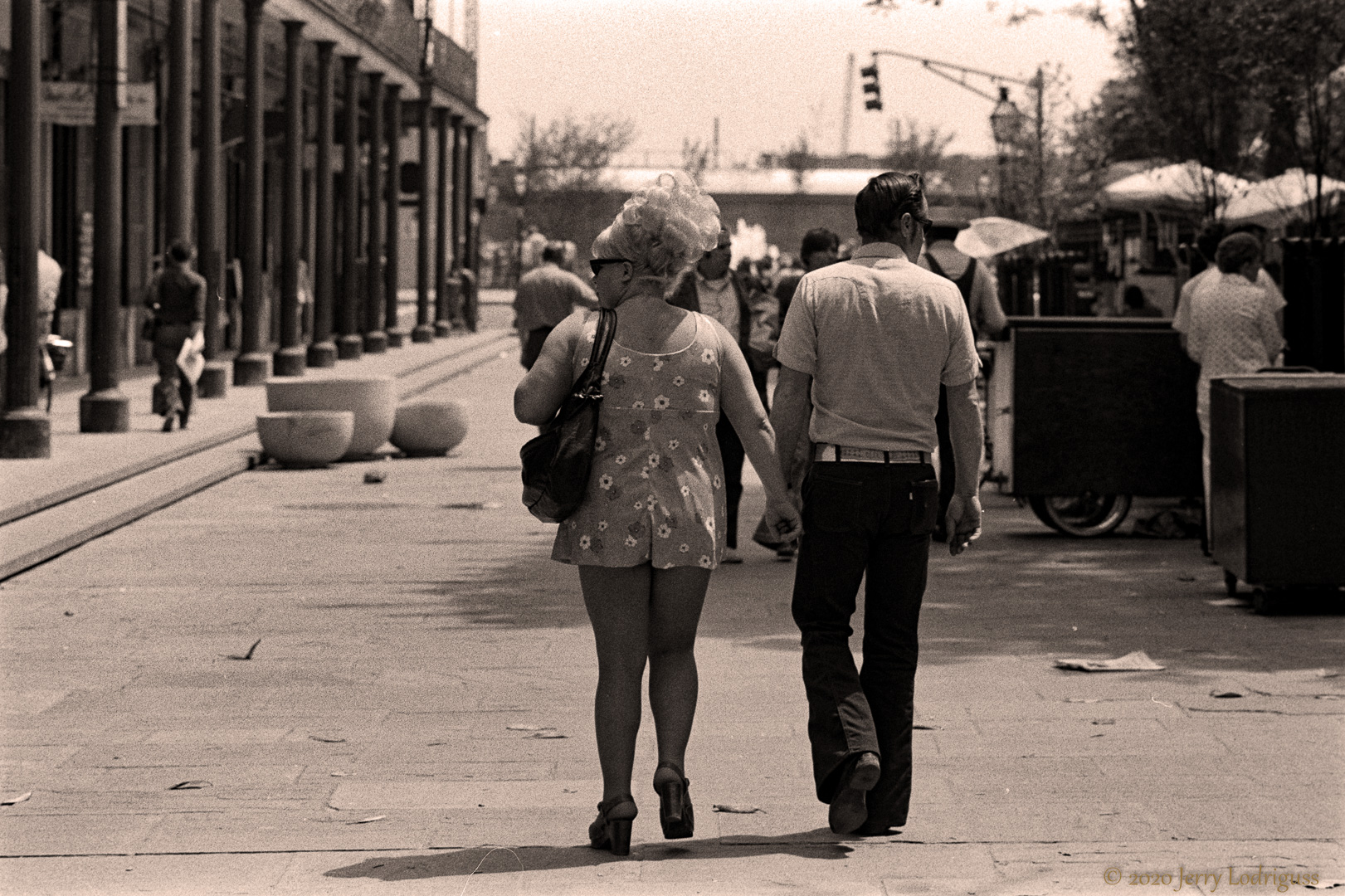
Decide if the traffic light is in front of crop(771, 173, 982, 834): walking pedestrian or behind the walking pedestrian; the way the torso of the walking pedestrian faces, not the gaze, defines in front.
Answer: in front

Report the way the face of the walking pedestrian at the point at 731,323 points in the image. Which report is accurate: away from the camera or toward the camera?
toward the camera

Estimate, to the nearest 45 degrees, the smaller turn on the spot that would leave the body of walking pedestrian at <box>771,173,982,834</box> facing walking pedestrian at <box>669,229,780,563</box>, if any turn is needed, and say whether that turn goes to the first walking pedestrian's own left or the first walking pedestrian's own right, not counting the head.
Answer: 0° — they already face them

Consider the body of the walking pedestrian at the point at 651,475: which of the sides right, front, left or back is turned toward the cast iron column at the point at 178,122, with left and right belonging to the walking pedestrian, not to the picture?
front

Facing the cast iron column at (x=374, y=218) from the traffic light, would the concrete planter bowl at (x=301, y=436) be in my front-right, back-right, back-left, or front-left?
front-left

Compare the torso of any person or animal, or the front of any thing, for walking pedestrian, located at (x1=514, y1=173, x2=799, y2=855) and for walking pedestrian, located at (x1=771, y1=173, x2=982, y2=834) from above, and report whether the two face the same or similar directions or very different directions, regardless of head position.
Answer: same or similar directions

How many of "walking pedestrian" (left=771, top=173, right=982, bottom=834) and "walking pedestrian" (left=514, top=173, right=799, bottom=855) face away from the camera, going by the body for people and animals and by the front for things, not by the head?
2

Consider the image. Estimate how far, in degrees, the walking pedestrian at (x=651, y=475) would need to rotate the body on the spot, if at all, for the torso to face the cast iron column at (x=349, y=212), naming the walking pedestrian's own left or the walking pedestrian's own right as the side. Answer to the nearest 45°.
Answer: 0° — they already face it

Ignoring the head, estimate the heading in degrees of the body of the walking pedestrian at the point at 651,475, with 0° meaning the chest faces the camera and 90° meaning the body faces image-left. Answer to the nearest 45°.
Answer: approximately 180°

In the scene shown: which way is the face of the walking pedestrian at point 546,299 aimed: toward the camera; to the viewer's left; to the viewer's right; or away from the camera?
away from the camera

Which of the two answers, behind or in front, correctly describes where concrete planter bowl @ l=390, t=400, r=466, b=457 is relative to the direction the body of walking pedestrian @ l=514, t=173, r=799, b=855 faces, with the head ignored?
in front

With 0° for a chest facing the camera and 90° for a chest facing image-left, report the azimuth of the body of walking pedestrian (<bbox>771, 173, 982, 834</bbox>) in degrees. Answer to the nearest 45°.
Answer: approximately 180°
